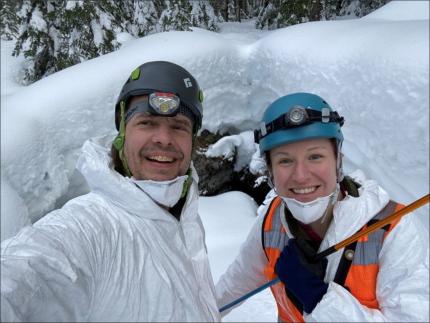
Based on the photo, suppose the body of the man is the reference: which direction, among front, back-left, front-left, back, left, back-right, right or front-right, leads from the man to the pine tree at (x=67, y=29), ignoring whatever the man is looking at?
back-left

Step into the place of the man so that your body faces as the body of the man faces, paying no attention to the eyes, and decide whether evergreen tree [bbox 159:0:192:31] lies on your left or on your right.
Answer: on your left

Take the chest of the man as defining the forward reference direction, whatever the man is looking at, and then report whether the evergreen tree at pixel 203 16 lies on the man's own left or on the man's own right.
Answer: on the man's own left

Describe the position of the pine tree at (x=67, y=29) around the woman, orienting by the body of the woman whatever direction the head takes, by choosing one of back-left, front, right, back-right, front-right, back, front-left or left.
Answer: back-right

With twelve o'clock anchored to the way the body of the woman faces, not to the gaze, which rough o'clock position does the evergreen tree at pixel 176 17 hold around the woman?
The evergreen tree is roughly at 5 o'clock from the woman.

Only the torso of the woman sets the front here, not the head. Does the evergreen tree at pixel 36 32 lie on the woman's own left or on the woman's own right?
on the woman's own right

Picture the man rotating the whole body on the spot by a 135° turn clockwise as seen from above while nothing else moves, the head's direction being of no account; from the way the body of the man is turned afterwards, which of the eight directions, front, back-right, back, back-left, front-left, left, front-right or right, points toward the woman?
back

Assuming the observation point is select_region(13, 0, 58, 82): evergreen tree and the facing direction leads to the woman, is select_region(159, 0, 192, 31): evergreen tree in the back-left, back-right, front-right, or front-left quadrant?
back-left

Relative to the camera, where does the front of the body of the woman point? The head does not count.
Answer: toward the camera

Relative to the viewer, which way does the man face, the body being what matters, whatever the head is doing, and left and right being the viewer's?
facing the viewer and to the right of the viewer
